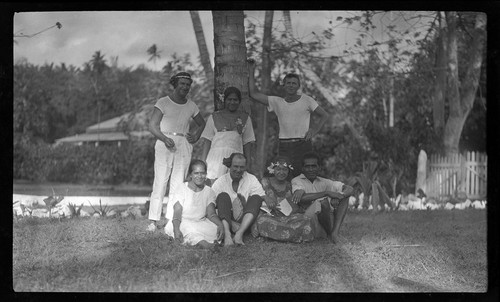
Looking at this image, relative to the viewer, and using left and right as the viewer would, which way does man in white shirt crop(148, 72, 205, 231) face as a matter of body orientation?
facing the viewer

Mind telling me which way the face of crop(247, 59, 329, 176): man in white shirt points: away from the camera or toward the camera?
toward the camera

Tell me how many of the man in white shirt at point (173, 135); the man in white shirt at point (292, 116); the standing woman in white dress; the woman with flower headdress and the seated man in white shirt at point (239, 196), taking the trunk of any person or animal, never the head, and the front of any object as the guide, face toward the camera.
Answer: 5

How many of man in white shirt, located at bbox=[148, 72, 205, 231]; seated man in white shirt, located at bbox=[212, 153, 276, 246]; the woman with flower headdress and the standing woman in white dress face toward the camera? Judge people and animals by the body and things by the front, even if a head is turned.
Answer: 4

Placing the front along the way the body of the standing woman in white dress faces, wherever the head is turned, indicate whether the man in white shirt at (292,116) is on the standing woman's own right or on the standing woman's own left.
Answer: on the standing woman's own left

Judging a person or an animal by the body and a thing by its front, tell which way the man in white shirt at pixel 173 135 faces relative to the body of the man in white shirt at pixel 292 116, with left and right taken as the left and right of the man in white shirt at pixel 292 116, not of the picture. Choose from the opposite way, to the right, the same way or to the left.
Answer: the same way

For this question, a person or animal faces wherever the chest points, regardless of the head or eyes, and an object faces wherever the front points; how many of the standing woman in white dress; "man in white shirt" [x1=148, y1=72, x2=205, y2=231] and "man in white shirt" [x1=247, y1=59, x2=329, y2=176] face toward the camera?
3

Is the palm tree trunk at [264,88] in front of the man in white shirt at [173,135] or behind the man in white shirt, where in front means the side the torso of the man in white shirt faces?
behind

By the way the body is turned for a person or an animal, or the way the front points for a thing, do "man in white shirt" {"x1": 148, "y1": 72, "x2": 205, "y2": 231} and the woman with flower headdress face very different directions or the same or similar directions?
same or similar directions

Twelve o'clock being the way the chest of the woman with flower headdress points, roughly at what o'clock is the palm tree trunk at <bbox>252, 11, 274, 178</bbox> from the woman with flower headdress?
The palm tree trunk is roughly at 6 o'clock from the woman with flower headdress.

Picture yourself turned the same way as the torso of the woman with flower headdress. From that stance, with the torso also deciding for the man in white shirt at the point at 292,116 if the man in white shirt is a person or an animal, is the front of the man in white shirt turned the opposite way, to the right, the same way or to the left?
the same way

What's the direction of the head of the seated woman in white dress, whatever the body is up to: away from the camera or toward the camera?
toward the camera

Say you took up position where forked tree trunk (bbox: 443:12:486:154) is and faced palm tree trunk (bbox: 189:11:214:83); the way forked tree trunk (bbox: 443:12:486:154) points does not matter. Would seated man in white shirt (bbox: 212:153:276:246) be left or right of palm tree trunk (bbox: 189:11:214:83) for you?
left

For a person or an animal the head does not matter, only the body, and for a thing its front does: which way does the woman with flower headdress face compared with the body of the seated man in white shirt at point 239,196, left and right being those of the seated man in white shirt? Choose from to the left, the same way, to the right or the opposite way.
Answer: the same way
